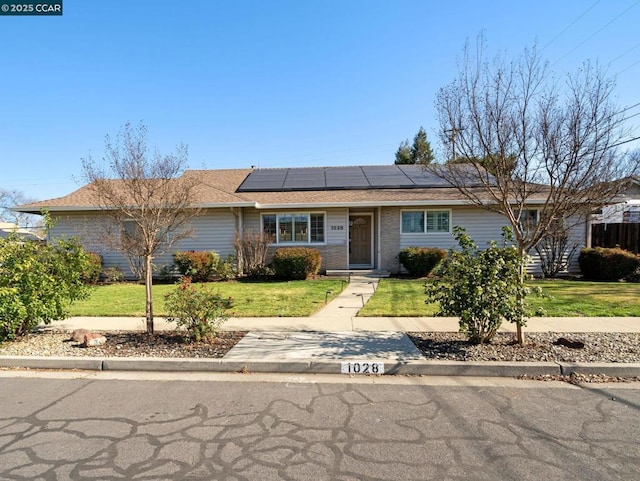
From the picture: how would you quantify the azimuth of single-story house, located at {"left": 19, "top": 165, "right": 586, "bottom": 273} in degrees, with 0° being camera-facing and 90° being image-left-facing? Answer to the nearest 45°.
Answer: approximately 0°

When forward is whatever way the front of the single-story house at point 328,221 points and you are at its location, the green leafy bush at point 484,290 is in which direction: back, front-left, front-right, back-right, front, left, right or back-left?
front

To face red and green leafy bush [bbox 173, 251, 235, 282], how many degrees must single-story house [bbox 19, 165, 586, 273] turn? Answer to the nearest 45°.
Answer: approximately 90° to its right

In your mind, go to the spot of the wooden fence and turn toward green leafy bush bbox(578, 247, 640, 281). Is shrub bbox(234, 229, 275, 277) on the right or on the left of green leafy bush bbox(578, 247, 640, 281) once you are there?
right

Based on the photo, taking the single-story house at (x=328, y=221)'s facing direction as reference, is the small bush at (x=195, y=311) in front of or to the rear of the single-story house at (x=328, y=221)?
in front

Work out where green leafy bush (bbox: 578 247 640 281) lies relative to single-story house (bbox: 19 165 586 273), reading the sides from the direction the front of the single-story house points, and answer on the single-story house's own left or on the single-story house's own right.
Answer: on the single-story house's own left

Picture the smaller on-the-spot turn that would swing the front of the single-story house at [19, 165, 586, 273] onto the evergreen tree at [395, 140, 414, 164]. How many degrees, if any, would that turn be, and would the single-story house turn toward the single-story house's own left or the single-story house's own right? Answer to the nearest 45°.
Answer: approximately 180°
